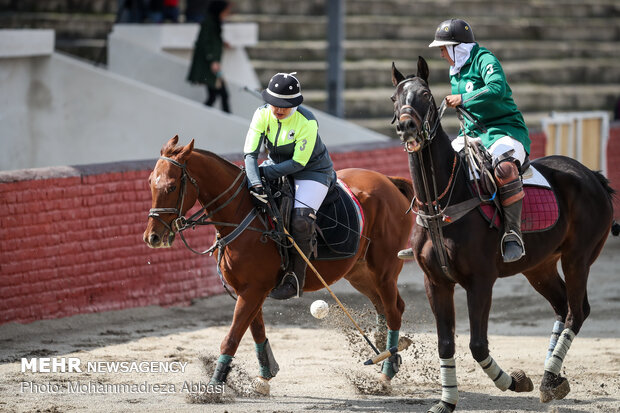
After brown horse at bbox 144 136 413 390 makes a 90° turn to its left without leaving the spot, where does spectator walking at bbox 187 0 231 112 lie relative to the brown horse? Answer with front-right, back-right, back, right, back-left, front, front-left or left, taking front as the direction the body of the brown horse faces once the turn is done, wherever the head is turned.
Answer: back-left

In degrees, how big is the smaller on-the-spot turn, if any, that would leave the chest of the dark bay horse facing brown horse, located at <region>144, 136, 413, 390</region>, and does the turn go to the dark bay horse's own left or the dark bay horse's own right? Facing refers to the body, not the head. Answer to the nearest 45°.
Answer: approximately 45° to the dark bay horse's own right

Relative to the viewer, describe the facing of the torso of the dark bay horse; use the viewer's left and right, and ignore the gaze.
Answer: facing the viewer and to the left of the viewer

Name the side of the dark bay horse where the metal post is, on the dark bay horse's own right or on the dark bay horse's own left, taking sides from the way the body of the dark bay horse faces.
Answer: on the dark bay horse's own right

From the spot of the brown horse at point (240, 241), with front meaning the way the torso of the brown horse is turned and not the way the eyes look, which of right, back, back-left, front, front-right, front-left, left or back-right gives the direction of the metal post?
back-right

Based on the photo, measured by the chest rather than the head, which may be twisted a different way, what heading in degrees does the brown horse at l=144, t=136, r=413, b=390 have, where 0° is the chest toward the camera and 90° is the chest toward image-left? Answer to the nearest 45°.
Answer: approximately 45°
